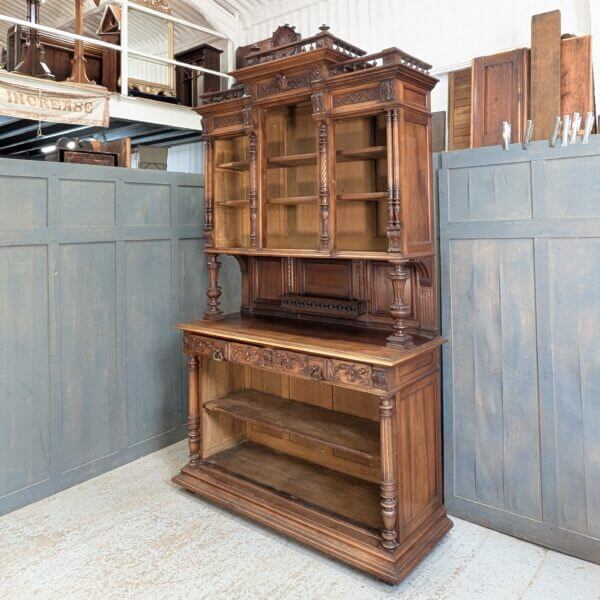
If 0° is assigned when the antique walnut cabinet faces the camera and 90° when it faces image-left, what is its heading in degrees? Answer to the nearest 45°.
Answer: approximately 45°

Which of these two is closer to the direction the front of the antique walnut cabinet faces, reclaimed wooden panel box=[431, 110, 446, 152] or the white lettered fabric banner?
the white lettered fabric banner

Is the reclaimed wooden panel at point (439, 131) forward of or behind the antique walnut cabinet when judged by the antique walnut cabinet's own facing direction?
behind

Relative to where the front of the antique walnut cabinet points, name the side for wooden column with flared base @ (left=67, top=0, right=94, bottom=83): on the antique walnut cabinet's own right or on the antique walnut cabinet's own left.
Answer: on the antique walnut cabinet's own right

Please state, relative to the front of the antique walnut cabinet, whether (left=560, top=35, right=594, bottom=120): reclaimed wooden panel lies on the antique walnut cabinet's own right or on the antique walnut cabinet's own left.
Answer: on the antique walnut cabinet's own left
